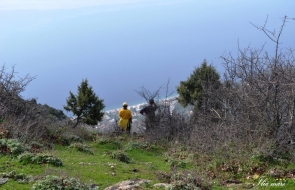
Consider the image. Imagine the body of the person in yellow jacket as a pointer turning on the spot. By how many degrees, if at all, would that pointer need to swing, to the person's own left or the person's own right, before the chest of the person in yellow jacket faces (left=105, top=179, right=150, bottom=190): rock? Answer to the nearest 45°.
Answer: approximately 180°

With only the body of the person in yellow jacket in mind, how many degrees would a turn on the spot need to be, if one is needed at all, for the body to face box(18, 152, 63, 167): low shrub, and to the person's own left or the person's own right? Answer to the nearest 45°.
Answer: approximately 180°

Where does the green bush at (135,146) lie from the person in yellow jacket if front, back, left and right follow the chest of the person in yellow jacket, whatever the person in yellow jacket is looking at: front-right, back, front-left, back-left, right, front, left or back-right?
back

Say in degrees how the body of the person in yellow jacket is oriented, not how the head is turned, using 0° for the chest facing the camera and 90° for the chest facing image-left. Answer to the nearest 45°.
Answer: approximately 180°

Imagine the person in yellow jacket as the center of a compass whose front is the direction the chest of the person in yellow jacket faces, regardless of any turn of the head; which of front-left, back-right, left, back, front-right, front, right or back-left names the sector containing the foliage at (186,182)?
back

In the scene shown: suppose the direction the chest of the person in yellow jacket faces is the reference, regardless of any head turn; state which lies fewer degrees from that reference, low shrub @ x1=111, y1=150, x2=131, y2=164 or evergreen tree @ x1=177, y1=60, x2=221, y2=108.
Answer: the evergreen tree

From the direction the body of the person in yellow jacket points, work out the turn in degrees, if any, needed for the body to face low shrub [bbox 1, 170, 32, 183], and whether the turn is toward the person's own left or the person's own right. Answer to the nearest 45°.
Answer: approximately 180°

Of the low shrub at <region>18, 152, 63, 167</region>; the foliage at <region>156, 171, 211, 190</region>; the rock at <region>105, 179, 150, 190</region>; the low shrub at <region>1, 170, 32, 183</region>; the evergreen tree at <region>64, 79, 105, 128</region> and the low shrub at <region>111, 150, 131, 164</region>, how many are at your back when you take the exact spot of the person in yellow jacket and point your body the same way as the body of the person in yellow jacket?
5

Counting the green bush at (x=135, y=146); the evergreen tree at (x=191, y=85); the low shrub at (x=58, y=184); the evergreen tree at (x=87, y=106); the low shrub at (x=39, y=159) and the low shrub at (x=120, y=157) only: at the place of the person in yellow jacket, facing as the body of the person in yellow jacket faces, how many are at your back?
4

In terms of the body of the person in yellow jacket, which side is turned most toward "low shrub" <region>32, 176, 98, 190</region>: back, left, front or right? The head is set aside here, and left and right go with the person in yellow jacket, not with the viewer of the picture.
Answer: back
